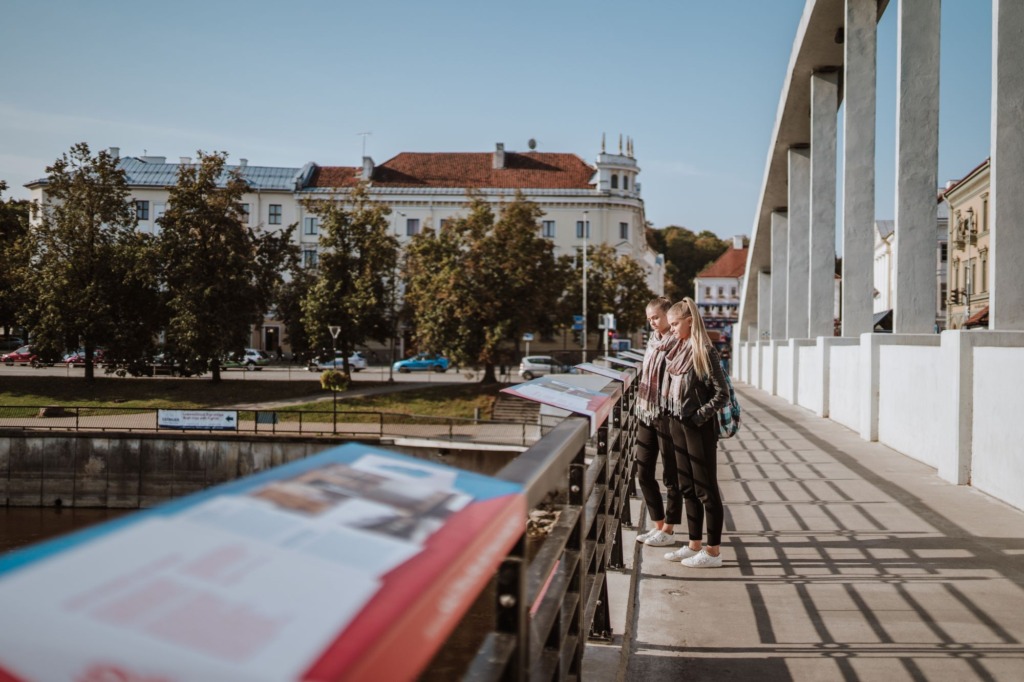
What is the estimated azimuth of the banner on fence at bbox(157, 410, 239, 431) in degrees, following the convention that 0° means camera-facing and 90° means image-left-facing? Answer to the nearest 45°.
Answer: approximately 0°

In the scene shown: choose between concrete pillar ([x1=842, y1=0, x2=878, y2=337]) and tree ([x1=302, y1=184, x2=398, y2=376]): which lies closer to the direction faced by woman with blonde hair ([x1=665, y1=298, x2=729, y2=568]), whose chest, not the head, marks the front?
the tree

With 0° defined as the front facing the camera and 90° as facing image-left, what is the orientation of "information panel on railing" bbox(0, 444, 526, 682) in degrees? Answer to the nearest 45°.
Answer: approximately 315°

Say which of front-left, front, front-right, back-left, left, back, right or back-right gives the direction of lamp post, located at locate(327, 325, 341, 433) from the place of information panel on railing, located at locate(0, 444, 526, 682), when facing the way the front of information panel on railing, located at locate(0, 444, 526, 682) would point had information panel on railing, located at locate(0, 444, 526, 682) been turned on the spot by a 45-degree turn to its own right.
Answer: back

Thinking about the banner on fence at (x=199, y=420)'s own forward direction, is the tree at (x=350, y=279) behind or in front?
behind

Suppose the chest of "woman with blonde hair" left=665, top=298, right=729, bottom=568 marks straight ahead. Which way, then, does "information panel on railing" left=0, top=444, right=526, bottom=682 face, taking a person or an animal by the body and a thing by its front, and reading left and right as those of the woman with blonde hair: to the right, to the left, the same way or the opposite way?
the opposite way

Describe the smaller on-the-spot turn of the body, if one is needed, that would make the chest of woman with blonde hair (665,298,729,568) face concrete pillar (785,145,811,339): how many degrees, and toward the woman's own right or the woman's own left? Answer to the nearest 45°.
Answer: approximately 90° to the woman's own right

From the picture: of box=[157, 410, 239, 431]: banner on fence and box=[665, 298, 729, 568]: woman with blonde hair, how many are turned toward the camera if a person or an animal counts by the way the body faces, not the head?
1

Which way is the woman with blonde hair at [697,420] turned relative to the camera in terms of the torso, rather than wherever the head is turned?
to the viewer's left

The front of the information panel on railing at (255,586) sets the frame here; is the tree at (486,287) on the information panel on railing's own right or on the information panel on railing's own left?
on the information panel on railing's own left
